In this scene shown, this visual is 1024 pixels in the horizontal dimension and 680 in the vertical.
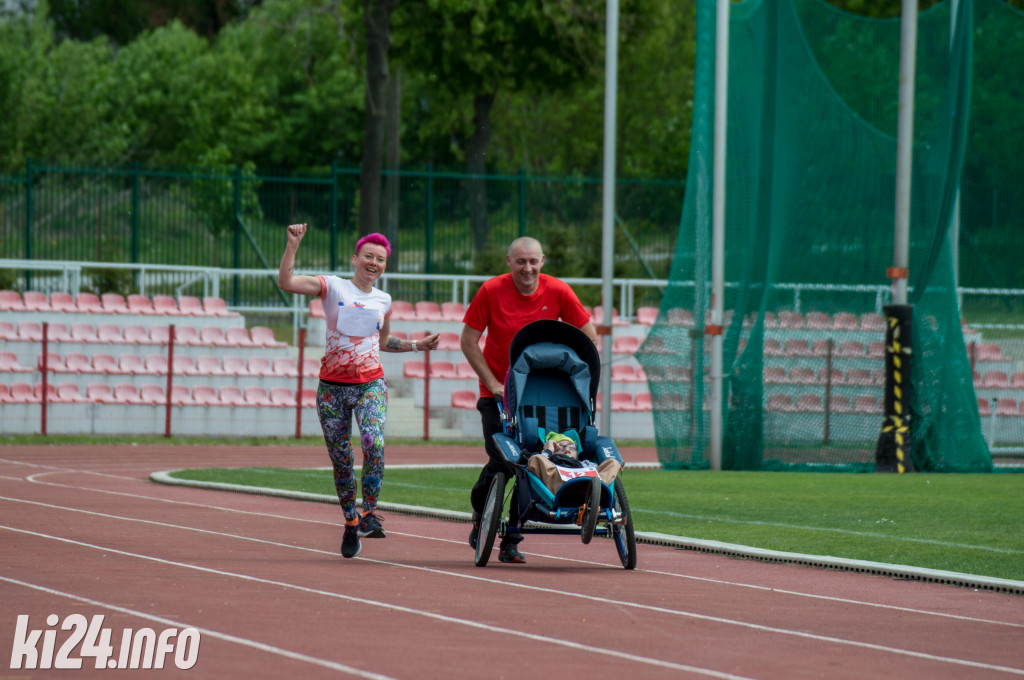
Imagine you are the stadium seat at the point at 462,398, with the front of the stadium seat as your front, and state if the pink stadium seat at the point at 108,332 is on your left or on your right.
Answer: on your right

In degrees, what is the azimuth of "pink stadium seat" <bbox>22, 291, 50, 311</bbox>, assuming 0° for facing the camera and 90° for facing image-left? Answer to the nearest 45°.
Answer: approximately 315°

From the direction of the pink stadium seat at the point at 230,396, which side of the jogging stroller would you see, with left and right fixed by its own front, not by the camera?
back

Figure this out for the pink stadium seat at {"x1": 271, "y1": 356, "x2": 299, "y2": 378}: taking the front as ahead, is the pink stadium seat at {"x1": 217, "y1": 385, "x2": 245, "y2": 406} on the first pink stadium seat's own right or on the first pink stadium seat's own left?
on the first pink stadium seat's own right

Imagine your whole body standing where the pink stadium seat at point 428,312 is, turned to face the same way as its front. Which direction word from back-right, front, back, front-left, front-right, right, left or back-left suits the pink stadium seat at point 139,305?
back-right

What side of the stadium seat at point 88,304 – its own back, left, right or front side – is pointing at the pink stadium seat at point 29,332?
right

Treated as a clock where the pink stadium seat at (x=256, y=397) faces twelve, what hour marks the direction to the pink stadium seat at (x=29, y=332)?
the pink stadium seat at (x=29, y=332) is roughly at 5 o'clock from the pink stadium seat at (x=256, y=397).

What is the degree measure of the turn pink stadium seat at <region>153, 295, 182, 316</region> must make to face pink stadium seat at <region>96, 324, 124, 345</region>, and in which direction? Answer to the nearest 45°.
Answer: approximately 90° to its right

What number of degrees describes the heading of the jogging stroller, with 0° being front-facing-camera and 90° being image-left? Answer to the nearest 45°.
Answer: approximately 0°

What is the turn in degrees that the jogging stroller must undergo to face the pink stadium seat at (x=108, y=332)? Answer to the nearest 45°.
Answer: approximately 135° to its right

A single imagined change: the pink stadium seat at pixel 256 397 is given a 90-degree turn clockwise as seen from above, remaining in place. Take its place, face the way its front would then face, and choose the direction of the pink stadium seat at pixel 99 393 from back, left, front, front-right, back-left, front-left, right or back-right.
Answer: front-right
